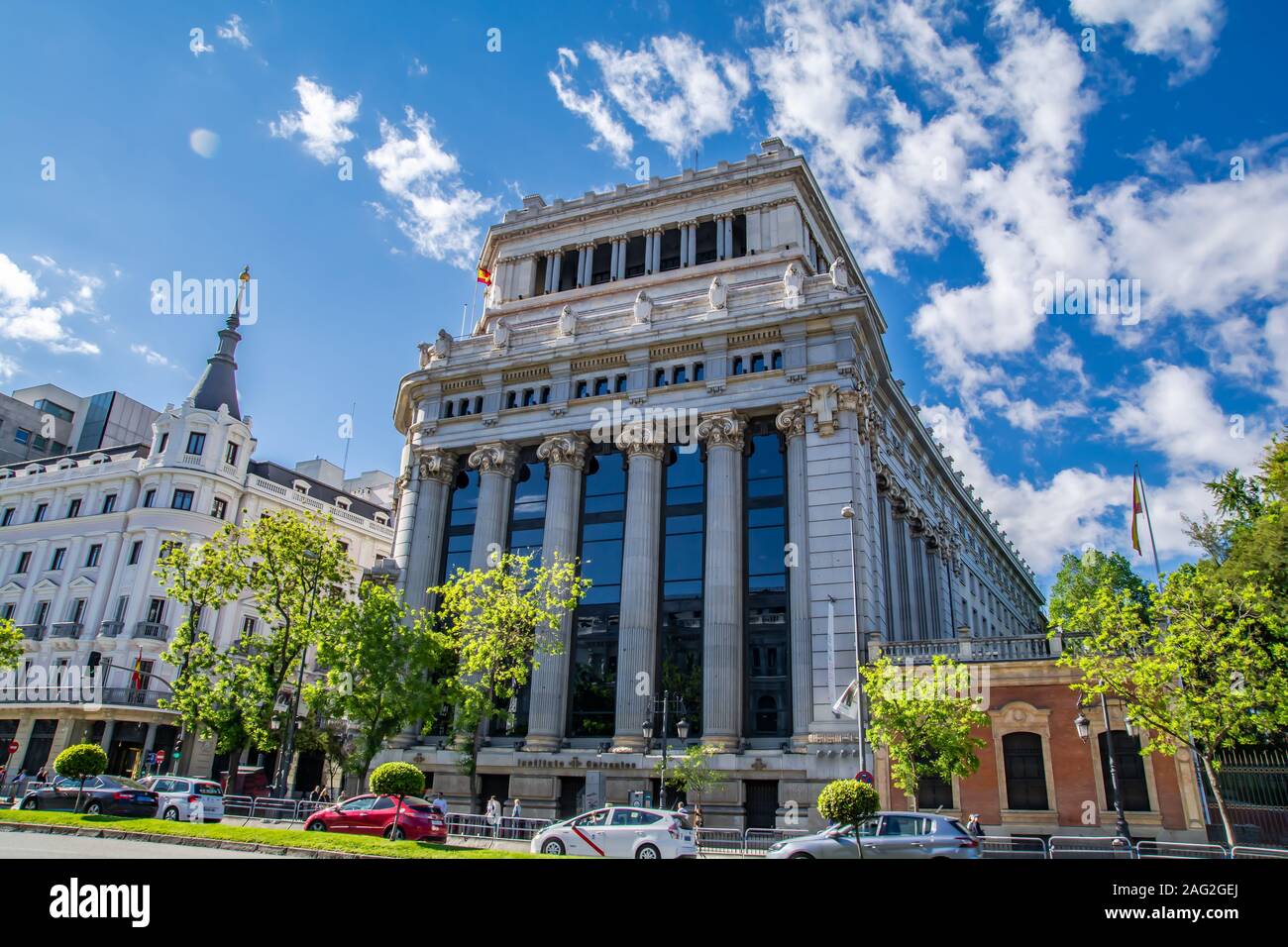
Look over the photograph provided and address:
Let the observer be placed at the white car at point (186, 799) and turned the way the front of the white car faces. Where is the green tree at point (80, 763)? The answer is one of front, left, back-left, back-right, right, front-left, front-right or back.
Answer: front-left

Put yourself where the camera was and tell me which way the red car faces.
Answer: facing away from the viewer and to the left of the viewer

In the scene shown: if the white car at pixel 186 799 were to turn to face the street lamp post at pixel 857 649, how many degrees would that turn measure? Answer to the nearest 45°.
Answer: approximately 180°

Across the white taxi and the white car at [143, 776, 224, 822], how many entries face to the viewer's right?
0

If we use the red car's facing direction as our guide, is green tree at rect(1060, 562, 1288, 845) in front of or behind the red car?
behind

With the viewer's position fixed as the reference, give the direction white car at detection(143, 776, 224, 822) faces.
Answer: facing away from the viewer and to the left of the viewer

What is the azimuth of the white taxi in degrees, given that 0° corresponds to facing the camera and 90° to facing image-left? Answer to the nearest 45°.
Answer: approximately 90°

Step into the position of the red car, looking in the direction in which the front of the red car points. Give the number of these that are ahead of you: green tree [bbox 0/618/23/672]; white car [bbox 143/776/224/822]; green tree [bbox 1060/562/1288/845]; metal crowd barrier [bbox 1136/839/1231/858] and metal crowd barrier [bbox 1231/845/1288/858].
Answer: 2

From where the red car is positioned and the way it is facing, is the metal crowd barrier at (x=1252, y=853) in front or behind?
behind

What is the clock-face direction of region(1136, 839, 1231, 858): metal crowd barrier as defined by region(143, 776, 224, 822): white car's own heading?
The metal crowd barrier is roughly at 6 o'clock from the white car.

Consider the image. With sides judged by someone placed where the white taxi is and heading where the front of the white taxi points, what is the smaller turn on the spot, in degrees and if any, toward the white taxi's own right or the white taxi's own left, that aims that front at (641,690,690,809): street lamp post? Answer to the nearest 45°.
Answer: approximately 90° to the white taxi's own right

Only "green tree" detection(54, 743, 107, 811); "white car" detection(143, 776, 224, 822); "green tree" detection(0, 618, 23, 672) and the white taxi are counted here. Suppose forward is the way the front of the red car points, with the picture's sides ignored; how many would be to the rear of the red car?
1

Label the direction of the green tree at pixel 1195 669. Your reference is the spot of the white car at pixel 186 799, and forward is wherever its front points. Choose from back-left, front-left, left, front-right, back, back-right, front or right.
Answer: back

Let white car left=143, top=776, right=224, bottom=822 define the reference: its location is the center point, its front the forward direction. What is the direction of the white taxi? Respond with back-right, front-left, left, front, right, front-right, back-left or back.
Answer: back

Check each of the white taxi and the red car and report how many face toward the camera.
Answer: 0

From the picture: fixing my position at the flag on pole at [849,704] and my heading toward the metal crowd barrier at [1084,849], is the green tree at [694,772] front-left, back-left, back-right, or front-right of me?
back-right
